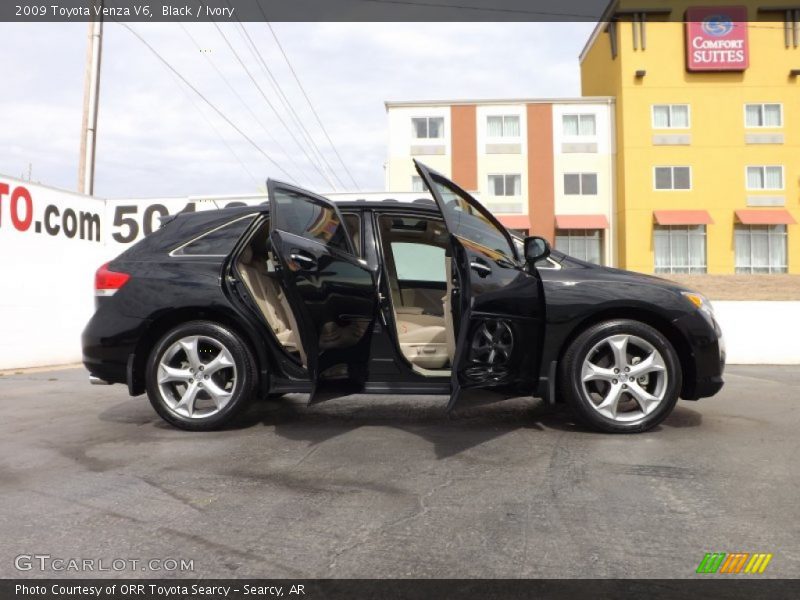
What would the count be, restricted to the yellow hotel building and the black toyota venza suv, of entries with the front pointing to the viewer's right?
1

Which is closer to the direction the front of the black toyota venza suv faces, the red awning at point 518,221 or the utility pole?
the red awning

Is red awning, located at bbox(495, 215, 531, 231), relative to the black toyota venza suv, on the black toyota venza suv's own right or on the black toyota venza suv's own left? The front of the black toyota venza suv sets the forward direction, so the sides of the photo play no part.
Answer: on the black toyota venza suv's own left

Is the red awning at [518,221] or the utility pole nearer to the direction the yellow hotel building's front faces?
the utility pole

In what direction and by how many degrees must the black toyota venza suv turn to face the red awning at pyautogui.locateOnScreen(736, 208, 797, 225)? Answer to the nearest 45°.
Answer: approximately 45° to its left

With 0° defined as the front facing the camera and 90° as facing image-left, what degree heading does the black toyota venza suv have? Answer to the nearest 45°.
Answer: approximately 270°

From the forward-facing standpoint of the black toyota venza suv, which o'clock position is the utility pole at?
The utility pole is roughly at 8 o'clock from the black toyota venza suv.

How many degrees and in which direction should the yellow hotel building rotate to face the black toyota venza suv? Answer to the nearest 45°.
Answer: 0° — it already faces it

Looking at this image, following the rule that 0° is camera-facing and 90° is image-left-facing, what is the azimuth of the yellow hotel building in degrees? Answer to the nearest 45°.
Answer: approximately 0°

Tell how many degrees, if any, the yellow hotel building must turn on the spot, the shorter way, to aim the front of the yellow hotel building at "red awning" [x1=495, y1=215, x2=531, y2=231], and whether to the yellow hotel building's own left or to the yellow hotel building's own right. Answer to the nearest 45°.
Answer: approximately 90° to the yellow hotel building's own right

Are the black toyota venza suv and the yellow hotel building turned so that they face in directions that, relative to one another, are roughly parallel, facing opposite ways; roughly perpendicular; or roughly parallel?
roughly perpendicular

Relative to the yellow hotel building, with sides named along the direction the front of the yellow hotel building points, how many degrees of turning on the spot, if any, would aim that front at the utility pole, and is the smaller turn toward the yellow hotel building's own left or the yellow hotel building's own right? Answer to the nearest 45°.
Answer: approximately 45° to the yellow hotel building's own right
